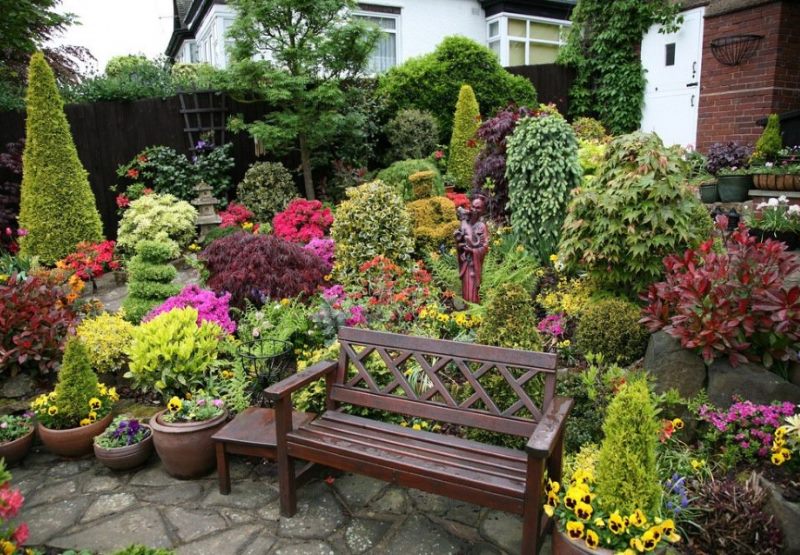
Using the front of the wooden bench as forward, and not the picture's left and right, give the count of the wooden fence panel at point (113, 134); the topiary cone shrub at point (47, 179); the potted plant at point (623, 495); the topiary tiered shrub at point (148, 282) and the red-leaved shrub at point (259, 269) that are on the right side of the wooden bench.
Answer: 4

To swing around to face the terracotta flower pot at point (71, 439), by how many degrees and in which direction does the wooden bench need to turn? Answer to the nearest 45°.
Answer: approximately 45° to its right

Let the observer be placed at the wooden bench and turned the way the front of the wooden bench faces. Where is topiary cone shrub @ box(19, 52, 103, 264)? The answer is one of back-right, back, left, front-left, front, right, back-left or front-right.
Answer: right

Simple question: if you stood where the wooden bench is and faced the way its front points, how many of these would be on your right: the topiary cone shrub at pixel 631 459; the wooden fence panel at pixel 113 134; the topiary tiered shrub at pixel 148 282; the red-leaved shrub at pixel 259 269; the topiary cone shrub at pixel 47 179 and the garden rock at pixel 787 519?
4

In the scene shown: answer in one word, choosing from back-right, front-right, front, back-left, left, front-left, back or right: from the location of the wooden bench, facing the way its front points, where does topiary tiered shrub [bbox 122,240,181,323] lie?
right

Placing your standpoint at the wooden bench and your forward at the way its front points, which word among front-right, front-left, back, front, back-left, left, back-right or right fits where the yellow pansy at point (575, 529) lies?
left

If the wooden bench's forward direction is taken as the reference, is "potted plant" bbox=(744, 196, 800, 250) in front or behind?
behind

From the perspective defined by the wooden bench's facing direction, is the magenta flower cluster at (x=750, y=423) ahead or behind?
behind

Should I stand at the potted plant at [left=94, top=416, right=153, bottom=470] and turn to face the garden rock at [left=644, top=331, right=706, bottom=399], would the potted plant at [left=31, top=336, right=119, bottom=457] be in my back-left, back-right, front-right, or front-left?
back-left

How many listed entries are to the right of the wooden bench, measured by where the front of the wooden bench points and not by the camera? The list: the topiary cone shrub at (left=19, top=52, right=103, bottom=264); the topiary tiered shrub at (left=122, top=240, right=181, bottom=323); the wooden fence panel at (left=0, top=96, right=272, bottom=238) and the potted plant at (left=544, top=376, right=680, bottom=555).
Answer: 3

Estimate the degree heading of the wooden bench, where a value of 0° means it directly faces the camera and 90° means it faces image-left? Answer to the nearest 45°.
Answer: approximately 45°

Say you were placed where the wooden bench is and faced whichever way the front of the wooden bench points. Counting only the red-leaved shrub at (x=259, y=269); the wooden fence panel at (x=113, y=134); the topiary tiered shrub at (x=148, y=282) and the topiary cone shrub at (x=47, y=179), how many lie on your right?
4

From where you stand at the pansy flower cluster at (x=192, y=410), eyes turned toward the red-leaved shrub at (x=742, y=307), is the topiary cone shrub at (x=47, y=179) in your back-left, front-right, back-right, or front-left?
back-left

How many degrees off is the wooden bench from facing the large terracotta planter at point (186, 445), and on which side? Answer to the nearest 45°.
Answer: approximately 45° to its right

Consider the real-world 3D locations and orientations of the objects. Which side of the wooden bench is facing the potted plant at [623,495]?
left

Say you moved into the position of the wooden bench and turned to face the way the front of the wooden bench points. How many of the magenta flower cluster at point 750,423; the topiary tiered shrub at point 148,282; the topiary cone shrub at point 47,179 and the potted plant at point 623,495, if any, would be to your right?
2

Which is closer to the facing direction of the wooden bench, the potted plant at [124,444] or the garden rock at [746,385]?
the potted plant

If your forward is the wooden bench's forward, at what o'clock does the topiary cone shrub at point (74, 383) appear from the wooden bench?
The topiary cone shrub is roughly at 2 o'clock from the wooden bench.

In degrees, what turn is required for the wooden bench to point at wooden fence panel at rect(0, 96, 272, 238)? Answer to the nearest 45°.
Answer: approximately 90° to its right
